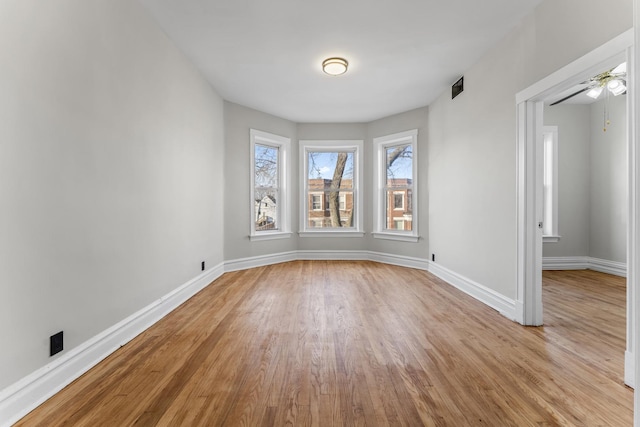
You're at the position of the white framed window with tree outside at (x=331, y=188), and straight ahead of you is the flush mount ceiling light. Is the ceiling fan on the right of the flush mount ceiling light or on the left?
left

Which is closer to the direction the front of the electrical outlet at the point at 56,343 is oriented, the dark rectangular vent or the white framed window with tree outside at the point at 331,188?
the dark rectangular vent

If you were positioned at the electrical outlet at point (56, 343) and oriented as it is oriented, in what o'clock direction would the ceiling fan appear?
The ceiling fan is roughly at 11 o'clock from the electrical outlet.

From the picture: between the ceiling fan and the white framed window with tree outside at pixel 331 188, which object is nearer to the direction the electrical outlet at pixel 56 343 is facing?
the ceiling fan

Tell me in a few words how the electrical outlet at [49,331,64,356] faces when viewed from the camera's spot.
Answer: facing the viewer and to the right of the viewer

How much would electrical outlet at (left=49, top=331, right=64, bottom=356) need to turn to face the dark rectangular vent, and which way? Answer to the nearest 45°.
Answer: approximately 45° to its left
